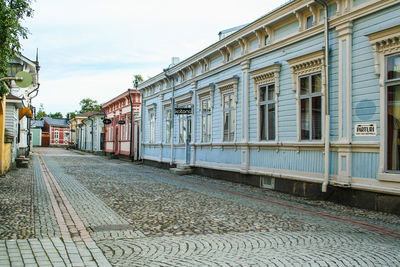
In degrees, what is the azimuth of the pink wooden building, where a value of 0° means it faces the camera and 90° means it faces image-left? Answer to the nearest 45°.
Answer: approximately 45°

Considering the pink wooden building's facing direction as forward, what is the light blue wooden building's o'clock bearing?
The light blue wooden building is roughly at 10 o'clock from the pink wooden building.

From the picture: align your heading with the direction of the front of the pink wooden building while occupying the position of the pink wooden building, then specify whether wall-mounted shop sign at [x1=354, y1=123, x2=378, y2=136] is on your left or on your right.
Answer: on your left

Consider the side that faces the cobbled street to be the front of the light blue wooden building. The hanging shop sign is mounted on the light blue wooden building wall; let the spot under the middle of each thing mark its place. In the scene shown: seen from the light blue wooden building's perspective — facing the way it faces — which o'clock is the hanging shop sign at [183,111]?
The hanging shop sign is roughly at 3 o'clock from the light blue wooden building.
